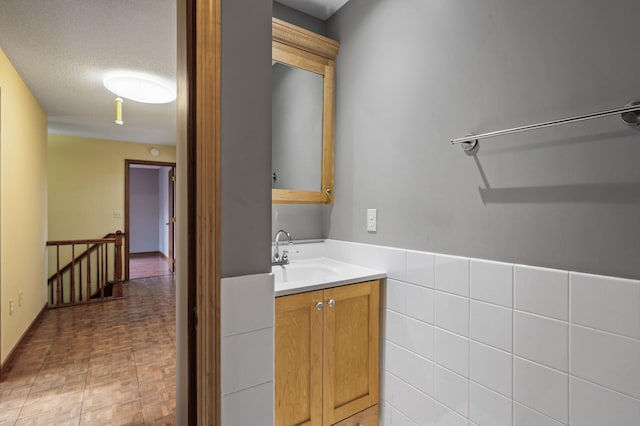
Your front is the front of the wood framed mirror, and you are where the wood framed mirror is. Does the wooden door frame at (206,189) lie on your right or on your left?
on your right

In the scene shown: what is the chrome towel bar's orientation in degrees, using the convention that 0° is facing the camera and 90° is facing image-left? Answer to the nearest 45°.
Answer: approximately 45°

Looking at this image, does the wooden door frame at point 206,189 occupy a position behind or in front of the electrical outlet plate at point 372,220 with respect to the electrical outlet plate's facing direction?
in front

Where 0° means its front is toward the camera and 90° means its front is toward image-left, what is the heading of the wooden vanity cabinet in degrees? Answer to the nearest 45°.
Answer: approximately 315°

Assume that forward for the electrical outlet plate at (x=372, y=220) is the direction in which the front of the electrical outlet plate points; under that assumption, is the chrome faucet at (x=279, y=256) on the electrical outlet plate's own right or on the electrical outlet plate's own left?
on the electrical outlet plate's own right
